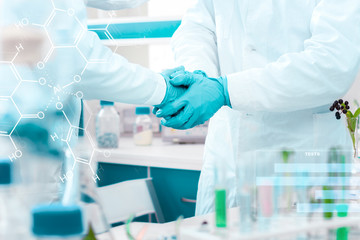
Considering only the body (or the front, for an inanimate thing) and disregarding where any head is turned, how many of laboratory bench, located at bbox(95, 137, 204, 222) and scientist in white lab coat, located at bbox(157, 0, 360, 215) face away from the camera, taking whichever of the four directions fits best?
0

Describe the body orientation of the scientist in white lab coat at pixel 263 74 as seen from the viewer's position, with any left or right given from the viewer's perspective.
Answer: facing the viewer and to the left of the viewer

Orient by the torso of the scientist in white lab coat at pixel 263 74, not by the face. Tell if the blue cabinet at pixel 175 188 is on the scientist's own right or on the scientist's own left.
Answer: on the scientist's own right

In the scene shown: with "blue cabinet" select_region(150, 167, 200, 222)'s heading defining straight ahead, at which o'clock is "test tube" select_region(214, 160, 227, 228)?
The test tube is roughly at 12 o'clock from the blue cabinet.

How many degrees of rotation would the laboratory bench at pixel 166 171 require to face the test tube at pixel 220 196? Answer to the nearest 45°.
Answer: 0° — it already faces it

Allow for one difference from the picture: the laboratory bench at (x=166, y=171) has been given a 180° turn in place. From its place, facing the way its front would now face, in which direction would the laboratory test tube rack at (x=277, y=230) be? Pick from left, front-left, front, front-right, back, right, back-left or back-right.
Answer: back

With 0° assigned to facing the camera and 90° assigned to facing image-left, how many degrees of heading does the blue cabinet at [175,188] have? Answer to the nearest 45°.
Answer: approximately 0°

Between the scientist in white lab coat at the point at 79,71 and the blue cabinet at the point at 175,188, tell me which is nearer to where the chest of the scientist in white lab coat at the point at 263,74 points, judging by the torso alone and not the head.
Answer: the scientist in white lab coat

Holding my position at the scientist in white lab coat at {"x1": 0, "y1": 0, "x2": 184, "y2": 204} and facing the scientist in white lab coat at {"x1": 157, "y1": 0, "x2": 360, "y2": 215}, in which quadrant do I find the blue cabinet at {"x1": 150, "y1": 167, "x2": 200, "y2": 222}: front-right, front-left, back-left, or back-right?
front-left
